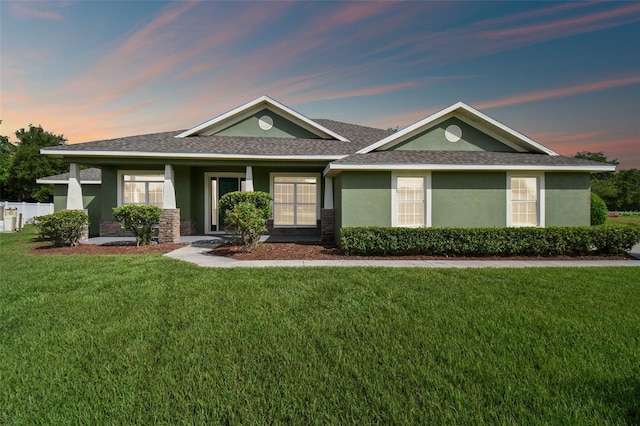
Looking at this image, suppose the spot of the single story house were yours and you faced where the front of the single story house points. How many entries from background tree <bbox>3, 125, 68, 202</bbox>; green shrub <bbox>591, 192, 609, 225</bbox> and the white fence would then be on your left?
1

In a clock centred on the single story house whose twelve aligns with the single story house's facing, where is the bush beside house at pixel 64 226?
The bush beside house is roughly at 3 o'clock from the single story house.

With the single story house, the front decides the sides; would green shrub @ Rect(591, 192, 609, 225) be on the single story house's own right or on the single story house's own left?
on the single story house's own left

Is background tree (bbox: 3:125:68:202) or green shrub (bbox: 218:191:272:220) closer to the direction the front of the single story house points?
the green shrub

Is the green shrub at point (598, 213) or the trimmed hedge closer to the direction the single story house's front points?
the trimmed hedge

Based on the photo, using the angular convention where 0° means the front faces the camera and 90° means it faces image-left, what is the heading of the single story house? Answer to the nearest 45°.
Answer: approximately 0°

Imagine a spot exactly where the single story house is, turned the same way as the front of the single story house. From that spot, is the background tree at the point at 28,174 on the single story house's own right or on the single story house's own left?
on the single story house's own right

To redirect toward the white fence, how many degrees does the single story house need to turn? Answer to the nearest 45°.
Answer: approximately 135° to its right
